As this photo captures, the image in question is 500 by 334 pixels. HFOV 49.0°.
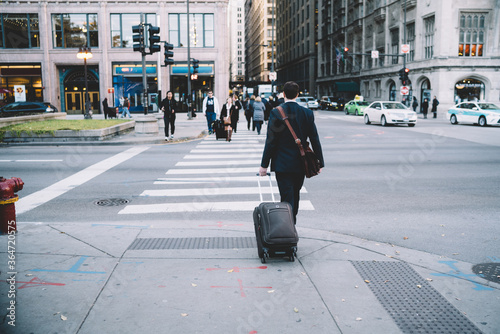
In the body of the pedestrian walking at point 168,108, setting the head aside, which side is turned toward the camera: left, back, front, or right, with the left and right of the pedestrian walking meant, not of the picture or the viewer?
front

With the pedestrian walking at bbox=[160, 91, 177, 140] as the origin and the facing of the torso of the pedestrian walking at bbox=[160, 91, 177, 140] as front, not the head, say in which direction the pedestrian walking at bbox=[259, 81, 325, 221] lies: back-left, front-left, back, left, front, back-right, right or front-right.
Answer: front

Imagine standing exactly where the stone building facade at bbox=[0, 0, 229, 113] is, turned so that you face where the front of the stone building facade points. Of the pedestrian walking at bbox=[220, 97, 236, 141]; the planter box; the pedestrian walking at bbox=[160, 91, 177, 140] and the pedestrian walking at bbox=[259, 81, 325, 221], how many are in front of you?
4

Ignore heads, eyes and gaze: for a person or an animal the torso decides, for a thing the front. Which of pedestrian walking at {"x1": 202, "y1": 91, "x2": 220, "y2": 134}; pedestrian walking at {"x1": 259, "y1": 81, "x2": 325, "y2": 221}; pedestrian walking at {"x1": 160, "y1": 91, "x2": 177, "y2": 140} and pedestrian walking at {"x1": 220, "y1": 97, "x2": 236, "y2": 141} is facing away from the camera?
pedestrian walking at {"x1": 259, "y1": 81, "x2": 325, "y2": 221}

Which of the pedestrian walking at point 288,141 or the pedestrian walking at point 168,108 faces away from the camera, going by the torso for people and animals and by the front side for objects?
the pedestrian walking at point 288,141

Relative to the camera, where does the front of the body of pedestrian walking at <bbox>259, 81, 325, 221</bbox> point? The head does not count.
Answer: away from the camera

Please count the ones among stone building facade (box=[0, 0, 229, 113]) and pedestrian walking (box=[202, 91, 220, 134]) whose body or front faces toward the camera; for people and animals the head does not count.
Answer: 2

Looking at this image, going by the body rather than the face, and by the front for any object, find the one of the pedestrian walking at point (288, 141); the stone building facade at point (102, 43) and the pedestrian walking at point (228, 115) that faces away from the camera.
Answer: the pedestrian walking at point (288, 141)

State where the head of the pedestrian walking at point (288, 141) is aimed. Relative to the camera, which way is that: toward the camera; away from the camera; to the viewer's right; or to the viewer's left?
away from the camera

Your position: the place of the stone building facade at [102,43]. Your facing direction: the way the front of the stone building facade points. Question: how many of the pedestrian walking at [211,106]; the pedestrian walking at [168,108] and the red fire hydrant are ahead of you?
3

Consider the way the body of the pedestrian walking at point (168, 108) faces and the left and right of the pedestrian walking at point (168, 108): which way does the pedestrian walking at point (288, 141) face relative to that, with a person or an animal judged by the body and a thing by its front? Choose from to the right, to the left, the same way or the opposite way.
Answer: the opposite way

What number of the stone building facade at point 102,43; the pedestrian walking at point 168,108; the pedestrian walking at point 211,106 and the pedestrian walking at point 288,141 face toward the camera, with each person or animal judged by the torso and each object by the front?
3

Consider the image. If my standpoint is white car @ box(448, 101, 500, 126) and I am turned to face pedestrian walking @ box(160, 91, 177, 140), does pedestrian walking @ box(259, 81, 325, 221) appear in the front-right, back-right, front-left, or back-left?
front-left

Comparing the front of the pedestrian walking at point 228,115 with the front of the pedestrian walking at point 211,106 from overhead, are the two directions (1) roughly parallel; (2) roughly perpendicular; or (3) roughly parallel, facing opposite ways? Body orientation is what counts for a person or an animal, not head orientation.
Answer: roughly parallel

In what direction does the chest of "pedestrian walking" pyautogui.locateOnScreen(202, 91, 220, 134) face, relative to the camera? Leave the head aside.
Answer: toward the camera

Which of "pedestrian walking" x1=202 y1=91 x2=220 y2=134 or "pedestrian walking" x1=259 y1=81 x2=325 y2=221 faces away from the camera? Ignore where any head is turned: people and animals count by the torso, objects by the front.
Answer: "pedestrian walking" x1=259 y1=81 x2=325 y2=221

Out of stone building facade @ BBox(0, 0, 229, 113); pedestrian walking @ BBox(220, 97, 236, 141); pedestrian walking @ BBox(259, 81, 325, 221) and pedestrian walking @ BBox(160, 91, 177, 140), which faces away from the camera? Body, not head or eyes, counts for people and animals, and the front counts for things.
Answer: pedestrian walking @ BBox(259, 81, 325, 221)

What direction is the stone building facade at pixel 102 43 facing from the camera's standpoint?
toward the camera

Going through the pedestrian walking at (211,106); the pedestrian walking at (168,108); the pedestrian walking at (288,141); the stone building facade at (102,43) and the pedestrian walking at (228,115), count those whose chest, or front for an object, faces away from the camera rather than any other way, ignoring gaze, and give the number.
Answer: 1
